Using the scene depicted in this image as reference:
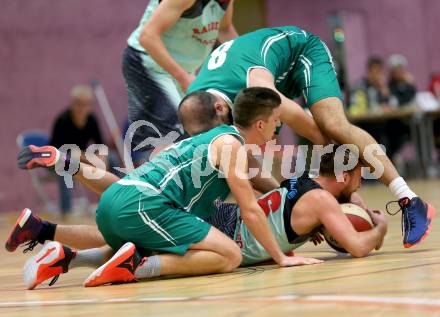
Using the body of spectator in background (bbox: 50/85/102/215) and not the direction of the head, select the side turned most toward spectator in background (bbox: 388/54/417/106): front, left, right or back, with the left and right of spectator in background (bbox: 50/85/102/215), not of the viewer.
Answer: left

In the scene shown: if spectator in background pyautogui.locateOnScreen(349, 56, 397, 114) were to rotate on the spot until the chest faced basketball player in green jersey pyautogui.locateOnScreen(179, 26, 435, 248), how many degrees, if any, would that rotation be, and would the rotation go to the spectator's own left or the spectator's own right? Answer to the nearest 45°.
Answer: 0° — they already face them

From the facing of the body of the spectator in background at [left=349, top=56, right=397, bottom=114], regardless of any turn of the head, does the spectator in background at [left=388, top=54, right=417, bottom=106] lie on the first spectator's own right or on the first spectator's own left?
on the first spectator's own left

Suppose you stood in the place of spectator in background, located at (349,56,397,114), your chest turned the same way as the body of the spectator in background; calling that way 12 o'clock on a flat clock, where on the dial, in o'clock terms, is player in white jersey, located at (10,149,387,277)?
The player in white jersey is roughly at 12 o'clock from the spectator in background.

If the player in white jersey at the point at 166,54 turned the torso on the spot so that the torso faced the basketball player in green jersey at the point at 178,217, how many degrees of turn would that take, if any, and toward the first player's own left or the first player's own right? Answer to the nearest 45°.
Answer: approximately 45° to the first player's own right

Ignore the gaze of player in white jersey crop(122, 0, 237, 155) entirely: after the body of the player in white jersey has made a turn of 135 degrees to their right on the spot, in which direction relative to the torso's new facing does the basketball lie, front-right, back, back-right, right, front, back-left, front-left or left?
back-left

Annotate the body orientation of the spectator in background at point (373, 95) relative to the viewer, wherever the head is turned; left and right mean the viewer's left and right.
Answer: facing the viewer

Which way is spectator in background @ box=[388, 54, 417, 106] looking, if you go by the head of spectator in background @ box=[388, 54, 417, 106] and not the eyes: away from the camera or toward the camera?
toward the camera

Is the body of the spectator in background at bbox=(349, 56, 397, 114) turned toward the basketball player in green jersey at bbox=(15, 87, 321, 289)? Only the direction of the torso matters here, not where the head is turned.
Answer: yes

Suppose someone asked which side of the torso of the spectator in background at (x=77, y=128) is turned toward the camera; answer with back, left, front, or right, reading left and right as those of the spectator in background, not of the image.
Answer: front

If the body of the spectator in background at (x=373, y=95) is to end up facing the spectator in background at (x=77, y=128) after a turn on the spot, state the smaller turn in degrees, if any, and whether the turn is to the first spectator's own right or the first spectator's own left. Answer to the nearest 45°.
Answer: approximately 45° to the first spectator's own right

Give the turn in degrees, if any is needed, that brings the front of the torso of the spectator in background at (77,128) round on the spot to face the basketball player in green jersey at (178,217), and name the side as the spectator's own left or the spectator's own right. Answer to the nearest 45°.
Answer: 0° — they already face them

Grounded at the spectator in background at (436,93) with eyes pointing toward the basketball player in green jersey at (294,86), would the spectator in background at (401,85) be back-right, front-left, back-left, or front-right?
front-right
